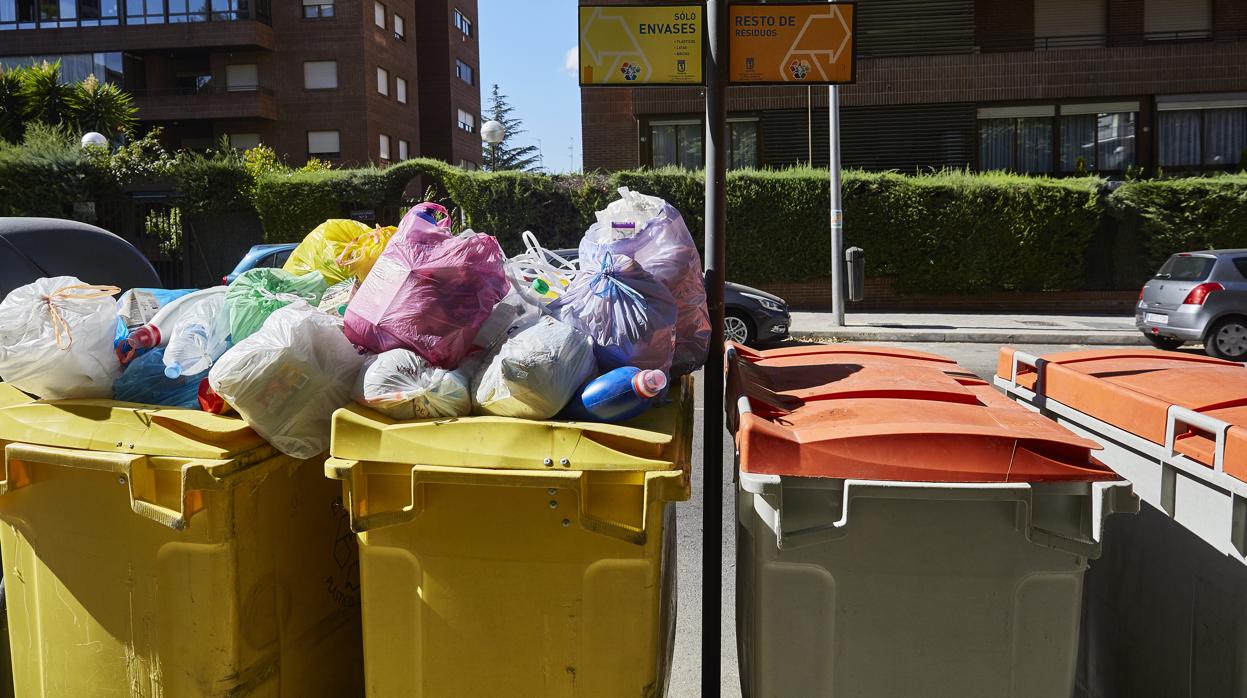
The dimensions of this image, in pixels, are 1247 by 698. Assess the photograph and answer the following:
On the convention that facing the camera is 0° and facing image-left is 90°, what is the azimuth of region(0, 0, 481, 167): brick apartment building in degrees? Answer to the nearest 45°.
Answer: approximately 0°

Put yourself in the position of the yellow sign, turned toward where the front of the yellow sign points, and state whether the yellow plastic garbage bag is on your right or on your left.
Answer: on your right

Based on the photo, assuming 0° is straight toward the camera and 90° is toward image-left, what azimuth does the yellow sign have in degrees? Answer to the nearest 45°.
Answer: approximately 0°

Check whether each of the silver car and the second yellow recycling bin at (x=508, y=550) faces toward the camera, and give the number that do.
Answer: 1

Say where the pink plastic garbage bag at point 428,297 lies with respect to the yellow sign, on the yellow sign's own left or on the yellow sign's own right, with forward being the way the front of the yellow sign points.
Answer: on the yellow sign's own right

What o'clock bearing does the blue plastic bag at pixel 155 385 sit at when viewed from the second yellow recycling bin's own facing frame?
The blue plastic bag is roughly at 4 o'clock from the second yellow recycling bin.
